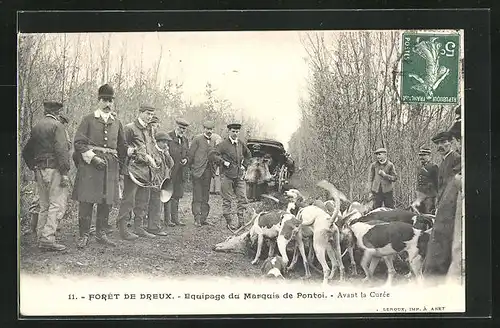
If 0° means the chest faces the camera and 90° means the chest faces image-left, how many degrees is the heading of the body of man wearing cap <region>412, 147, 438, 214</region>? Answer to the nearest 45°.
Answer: approximately 45°

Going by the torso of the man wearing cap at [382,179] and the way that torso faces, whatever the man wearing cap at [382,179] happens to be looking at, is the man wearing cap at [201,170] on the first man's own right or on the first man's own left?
on the first man's own right

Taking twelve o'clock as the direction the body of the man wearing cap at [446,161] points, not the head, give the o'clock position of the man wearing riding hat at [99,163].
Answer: The man wearing riding hat is roughly at 1 o'clock from the man wearing cap.

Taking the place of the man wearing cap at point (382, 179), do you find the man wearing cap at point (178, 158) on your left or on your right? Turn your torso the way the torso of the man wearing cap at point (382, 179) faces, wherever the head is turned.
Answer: on your right

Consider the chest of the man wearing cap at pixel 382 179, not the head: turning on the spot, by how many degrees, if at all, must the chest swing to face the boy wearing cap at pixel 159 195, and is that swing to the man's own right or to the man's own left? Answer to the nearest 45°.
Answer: approximately 90° to the man's own right

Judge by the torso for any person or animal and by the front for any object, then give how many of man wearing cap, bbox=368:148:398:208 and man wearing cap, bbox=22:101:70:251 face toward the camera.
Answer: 1
